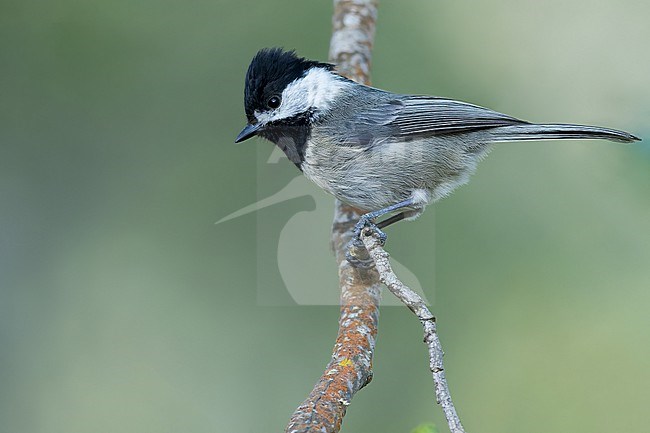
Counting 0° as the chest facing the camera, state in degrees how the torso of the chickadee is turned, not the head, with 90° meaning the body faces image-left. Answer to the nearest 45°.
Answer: approximately 90°
